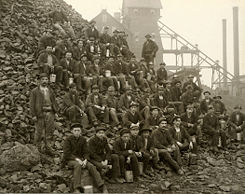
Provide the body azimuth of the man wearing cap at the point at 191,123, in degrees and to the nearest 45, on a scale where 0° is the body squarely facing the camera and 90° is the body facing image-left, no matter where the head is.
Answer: approximately 0°

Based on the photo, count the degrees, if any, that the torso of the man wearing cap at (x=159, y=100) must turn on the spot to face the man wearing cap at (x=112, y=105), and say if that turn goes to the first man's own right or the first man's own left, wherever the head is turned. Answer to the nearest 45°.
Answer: approximately 45° to the first man's own right

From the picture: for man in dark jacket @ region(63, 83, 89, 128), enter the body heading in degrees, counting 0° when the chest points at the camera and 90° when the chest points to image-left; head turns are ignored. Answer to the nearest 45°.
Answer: approximately 315°

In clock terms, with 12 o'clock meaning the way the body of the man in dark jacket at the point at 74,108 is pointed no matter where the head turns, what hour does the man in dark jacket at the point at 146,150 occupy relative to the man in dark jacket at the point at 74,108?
the man in dark jacket at the point at 146,150 is roughly at 12 o'clock from the man in dark jacket at the point at 74,108.

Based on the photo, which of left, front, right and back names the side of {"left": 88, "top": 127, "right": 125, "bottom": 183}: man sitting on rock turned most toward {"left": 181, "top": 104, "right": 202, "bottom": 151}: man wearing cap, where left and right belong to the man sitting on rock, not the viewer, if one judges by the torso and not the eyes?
left

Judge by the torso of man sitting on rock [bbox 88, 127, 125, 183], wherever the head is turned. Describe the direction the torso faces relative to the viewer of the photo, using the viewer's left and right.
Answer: facing the viewer and to the right of the viewer

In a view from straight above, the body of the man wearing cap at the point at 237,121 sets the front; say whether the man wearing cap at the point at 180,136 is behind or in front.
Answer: in front

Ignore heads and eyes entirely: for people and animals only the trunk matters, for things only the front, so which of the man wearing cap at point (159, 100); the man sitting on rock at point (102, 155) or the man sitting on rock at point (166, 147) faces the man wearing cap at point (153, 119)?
the man wearing cap at point (159, 100)

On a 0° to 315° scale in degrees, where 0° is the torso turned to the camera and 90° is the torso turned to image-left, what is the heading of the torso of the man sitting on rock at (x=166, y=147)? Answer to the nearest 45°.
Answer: approximately 315°

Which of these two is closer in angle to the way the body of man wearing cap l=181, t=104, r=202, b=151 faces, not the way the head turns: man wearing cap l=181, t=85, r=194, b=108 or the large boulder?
the large boulder

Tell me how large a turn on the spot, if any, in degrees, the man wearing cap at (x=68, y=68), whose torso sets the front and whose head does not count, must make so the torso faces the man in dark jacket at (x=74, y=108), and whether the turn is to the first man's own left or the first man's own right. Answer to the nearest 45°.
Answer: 0° — they already face them

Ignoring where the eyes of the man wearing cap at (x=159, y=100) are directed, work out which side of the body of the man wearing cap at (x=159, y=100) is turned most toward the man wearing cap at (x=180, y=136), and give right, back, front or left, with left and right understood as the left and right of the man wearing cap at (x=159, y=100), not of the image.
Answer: front

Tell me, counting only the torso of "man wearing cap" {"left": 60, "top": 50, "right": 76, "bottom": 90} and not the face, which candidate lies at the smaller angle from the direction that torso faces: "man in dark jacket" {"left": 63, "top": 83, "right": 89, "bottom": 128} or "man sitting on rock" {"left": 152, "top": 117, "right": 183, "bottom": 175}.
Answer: the man in dark jacket

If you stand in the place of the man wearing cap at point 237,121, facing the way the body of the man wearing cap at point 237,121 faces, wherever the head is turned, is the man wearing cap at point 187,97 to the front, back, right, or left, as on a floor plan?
right

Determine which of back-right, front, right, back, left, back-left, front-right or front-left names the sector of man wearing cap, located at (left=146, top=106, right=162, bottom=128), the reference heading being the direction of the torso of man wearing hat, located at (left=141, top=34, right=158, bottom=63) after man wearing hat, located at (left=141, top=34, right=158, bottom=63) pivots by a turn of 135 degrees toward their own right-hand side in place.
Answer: back-left
